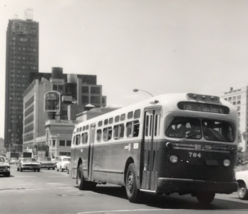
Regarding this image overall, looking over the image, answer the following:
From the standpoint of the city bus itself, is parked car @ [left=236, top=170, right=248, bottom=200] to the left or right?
on its left

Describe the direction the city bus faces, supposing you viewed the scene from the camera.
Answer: facing the viewer and to the right of the viewer
